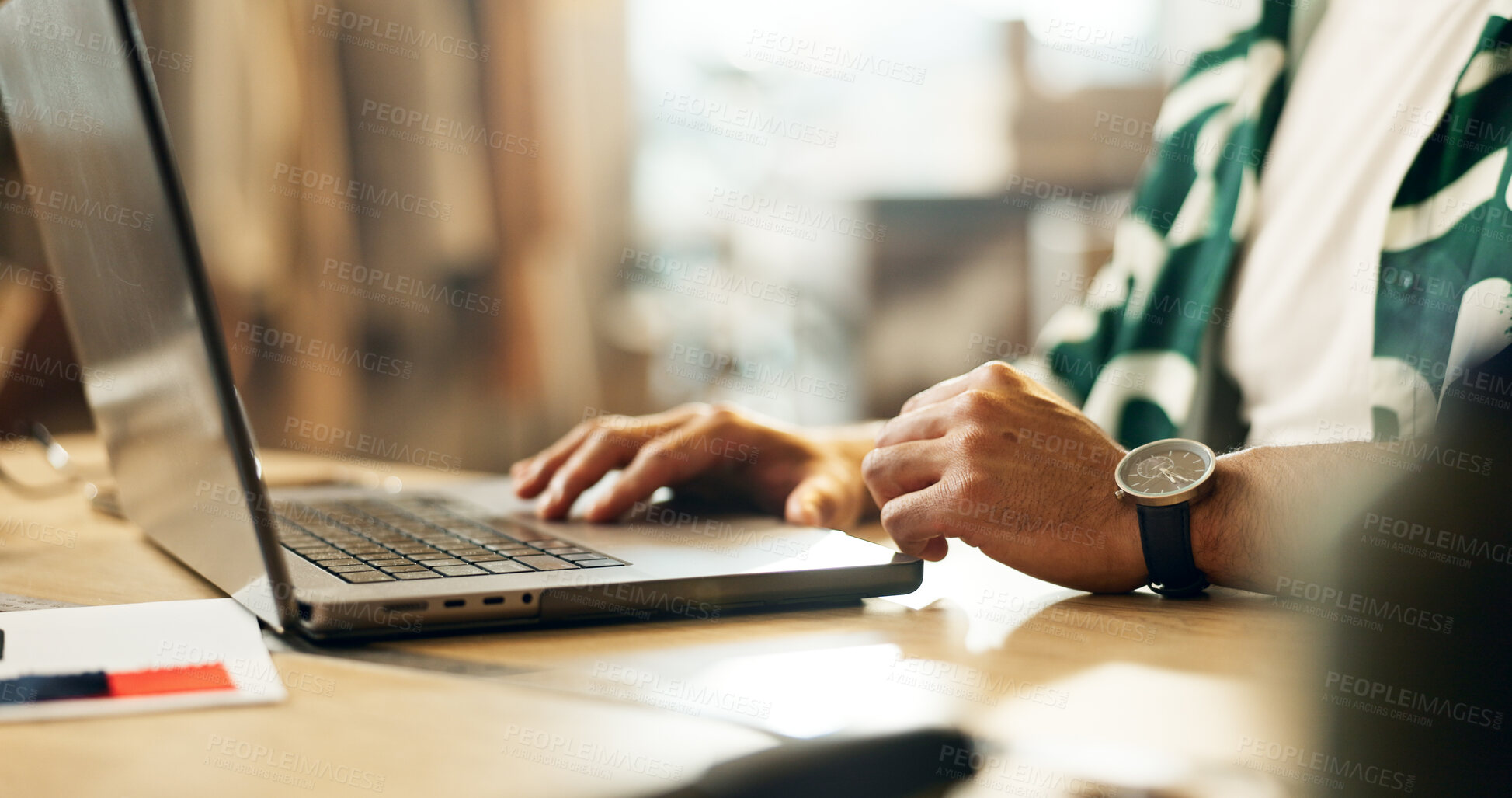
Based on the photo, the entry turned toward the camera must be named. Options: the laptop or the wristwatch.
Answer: the wristwatch

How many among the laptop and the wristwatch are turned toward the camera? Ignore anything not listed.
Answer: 1

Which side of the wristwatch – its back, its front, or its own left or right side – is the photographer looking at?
front

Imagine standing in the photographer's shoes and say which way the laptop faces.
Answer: facing to the right of the viewer
